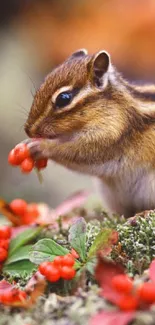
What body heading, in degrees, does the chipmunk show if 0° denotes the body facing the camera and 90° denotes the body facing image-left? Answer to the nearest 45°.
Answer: approximately 90°

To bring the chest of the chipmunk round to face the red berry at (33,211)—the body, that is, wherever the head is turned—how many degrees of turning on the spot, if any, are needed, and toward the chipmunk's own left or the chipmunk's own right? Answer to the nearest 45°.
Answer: approximately 45° to the chipmunk's own right
